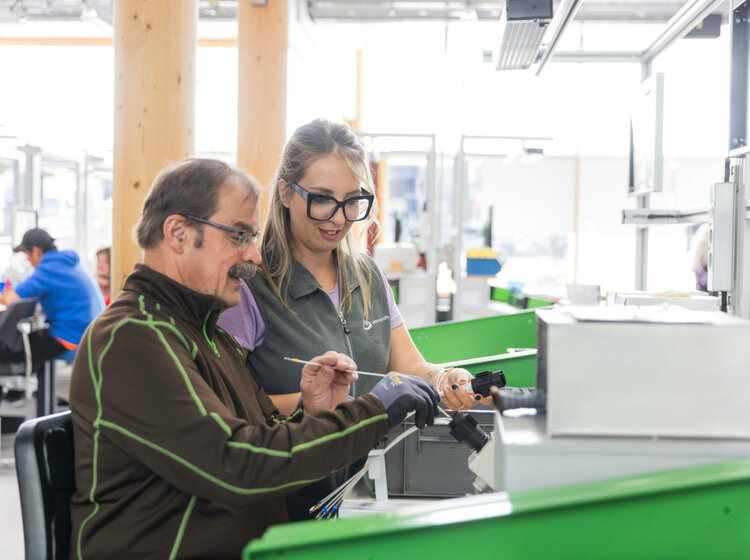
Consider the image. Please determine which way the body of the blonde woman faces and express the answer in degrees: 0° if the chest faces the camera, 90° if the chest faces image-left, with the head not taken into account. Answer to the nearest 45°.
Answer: approximately 315°

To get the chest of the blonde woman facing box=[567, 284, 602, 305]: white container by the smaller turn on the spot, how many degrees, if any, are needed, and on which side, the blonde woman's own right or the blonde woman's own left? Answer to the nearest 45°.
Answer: approximately 90° to the blonde woman's own left

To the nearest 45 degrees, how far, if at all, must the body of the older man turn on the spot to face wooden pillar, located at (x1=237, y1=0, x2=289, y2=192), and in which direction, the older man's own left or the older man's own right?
approximately 90° to the older man's own left

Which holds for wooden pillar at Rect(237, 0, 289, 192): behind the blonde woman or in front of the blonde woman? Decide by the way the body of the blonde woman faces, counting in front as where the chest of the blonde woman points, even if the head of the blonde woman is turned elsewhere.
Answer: behind

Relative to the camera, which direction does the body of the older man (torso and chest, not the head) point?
to the viewer's right

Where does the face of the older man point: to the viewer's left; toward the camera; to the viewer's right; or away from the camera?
to the viewer's right

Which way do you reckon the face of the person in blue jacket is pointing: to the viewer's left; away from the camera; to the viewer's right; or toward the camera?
to the viewer's left

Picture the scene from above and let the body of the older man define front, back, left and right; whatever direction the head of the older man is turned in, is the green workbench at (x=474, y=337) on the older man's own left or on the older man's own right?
on the older man's own left

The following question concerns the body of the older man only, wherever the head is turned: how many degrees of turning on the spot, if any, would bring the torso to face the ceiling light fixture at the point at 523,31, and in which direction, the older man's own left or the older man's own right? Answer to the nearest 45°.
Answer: approximately 45° to the older man's own left

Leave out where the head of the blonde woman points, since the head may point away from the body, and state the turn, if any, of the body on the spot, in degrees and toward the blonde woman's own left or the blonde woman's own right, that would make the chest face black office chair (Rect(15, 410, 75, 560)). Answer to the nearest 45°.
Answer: approximately 90° to the blonde woman's own right
